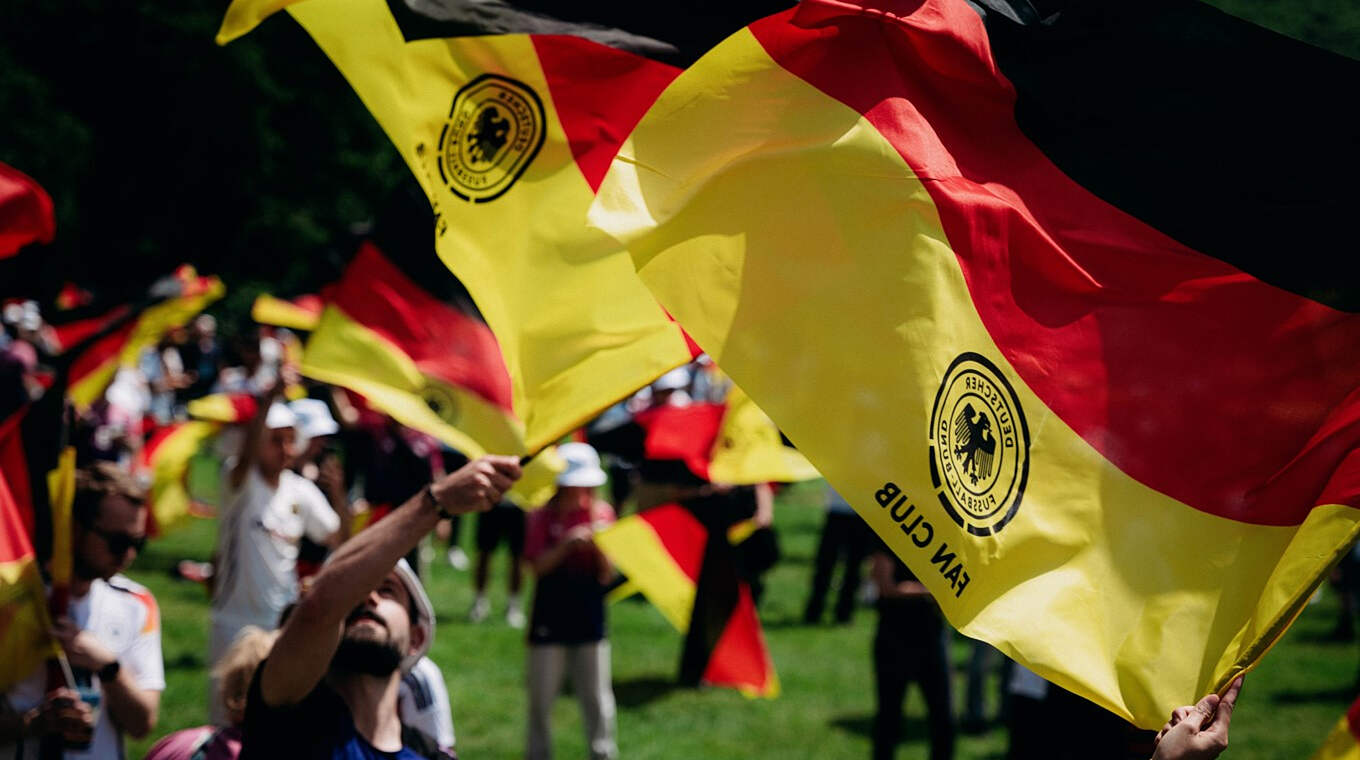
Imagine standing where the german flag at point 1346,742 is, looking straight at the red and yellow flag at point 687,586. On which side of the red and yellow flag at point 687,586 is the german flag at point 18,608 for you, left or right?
left

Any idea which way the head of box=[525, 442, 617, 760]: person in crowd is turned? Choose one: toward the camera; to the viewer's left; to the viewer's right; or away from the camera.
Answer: toward the camera

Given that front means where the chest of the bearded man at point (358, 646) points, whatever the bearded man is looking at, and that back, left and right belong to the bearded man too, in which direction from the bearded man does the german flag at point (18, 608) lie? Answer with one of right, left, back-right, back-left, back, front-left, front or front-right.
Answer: back-right

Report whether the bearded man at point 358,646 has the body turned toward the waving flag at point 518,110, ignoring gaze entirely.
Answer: no

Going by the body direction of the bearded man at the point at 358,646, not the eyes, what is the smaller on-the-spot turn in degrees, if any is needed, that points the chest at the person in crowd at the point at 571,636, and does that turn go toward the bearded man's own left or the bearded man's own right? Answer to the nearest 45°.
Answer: approximately 180°

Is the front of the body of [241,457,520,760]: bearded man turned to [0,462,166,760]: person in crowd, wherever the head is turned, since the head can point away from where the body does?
no

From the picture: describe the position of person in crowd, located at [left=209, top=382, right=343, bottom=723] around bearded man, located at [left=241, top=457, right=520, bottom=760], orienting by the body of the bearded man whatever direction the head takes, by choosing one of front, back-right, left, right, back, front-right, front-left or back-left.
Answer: back

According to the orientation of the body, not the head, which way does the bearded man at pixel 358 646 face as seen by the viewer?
toward the camera

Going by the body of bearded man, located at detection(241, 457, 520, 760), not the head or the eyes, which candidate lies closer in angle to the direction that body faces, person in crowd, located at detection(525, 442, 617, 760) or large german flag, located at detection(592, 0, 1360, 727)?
the large german flag

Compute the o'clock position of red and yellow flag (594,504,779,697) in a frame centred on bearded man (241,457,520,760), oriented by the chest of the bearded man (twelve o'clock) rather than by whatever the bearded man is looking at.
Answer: The red and yellow flag is roughly at 7 o'clock from the bearded man.

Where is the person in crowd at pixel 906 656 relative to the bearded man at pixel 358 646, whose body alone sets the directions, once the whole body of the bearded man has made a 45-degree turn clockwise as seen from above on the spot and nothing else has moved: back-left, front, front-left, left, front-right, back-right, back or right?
back

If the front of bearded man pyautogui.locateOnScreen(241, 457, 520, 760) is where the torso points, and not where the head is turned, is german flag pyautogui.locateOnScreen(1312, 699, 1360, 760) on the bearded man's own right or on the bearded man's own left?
on the bearded man's own left

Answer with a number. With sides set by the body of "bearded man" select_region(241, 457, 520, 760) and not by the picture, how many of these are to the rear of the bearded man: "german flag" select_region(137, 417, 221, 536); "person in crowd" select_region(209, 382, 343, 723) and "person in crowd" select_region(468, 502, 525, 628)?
3

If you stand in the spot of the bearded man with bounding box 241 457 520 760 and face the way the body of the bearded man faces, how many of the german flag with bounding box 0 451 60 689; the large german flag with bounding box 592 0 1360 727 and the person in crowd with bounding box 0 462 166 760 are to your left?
1

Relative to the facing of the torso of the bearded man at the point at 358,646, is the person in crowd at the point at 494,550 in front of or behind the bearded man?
behind
